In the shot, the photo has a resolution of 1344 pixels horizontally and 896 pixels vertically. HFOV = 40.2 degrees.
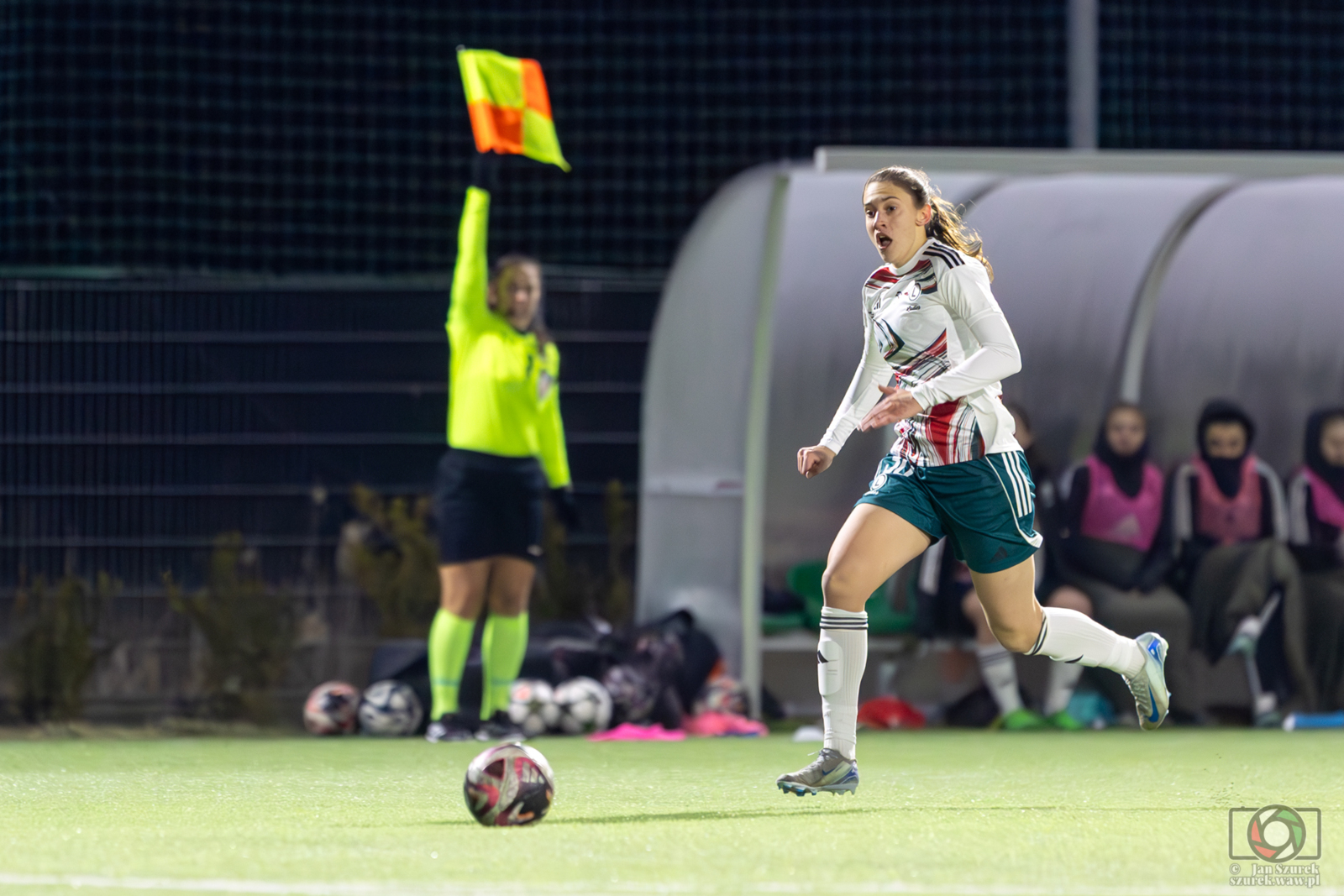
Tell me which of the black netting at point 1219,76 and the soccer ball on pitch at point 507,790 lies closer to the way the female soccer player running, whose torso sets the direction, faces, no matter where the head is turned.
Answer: the soccer ball on pitch

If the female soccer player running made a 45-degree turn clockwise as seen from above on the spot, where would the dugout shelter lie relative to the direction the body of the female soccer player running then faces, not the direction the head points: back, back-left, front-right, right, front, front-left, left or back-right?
right

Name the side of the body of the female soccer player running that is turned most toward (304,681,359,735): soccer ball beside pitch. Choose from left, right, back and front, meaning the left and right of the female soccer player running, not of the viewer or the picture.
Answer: right

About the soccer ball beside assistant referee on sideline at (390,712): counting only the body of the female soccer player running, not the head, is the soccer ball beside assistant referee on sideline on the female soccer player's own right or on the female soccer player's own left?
on the female soccer player's own right

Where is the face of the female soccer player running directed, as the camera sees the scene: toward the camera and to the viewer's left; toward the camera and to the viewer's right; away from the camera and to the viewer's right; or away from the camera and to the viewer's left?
toward the camera and to the viewer's left

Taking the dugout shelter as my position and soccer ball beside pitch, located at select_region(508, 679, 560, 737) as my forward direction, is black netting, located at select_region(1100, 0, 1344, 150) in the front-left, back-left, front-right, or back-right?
back-right

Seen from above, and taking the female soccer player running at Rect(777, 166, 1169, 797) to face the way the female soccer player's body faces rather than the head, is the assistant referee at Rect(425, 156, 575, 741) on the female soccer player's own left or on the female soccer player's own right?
on the female soccer player's own right

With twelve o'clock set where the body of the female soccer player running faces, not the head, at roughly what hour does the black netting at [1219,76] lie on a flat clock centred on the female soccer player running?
The black netting is roughly at 5 o'clock from the female soccer player running.

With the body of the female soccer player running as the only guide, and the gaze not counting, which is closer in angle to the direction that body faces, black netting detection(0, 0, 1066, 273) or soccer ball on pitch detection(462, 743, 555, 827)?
the soccer ball on pitch

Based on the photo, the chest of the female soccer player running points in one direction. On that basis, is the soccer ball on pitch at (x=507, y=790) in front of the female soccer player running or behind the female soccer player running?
in front

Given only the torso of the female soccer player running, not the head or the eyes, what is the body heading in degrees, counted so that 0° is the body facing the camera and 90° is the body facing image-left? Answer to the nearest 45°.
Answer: approximately 45°

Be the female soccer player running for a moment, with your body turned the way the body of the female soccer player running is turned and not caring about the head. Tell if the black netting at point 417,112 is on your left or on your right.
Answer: on your right

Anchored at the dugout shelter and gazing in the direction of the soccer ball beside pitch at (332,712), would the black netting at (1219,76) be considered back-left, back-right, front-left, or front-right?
back-right
